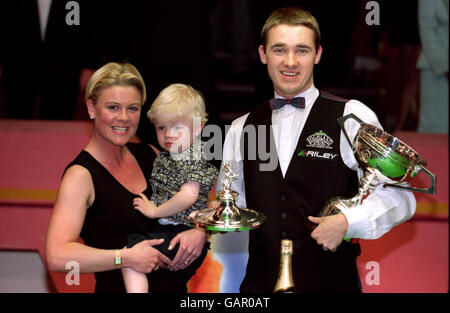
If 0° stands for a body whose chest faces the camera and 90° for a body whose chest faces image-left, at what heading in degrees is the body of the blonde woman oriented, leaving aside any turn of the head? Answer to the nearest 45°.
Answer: approximately 315°

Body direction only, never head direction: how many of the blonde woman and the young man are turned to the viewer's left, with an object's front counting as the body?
0

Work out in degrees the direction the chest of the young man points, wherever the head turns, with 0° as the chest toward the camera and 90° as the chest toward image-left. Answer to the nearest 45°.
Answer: approximately 0°
